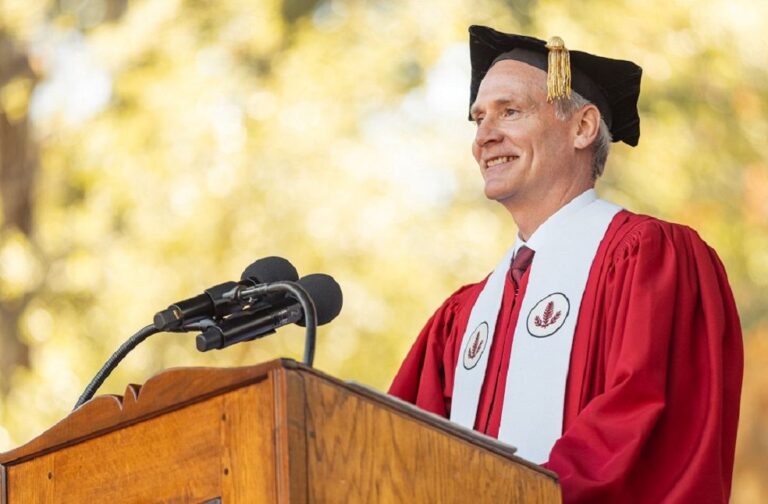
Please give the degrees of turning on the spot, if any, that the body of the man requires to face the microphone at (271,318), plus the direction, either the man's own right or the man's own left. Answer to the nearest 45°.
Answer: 0° — they already face it

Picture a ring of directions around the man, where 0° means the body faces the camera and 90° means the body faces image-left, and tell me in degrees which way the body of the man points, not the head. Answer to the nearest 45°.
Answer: approximately 45°

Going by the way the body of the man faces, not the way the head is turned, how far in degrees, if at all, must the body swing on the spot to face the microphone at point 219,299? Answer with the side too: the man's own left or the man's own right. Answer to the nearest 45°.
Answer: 0° — they already face it

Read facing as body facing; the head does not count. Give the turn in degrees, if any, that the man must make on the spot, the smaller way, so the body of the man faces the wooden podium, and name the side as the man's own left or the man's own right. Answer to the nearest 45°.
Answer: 0° — they already face it
